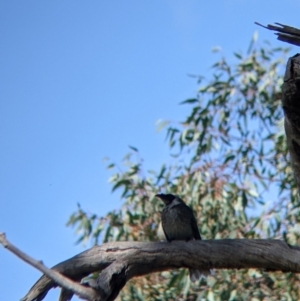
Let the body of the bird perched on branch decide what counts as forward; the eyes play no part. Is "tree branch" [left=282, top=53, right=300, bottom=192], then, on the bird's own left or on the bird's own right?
on the bird's own left

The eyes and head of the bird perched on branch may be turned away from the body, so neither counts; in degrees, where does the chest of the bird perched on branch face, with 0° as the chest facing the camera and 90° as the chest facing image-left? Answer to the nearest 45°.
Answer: approximately 45°

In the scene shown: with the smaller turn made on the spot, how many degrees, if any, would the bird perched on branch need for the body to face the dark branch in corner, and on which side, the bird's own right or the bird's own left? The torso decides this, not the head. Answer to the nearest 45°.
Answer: approximately 45° to the bird's own left
